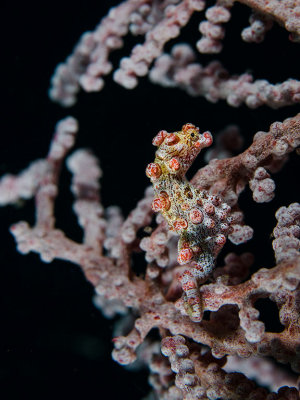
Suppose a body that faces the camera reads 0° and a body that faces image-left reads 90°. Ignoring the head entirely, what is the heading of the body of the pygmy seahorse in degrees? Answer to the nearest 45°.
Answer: approximately 270°
